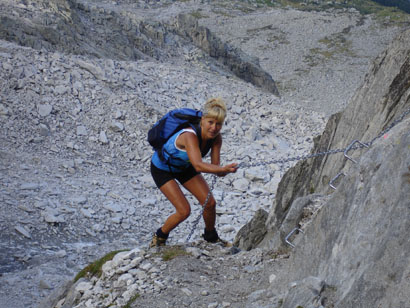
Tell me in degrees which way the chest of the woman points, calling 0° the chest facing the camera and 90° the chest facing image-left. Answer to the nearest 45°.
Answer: approximately 315°

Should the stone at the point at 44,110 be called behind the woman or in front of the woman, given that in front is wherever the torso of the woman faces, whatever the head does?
behind
